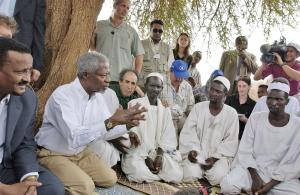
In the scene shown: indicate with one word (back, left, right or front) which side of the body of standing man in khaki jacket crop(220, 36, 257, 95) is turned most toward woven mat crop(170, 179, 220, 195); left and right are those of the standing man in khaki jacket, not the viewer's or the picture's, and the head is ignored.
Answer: front

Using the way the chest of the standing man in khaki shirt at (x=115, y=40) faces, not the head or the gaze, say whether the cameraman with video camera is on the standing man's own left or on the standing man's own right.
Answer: on the standing man's own left

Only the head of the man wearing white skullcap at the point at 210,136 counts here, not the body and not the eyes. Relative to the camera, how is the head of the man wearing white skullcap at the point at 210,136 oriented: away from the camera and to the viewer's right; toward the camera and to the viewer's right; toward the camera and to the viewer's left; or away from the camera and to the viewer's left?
toward the camera and to the viewer's left

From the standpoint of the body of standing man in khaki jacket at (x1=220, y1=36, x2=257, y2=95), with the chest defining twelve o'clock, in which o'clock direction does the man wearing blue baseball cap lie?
The man wearing blue baseball cap is roughly at 1 o'clock from the standing man in khaki jacket.

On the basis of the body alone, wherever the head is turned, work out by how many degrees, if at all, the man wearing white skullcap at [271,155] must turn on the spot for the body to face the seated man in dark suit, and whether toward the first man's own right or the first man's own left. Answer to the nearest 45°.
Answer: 0° — they already face them

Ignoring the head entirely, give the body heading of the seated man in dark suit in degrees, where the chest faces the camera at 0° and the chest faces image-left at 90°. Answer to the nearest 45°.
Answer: approximately 315°

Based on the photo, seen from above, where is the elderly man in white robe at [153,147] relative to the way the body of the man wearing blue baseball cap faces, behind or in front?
in front
